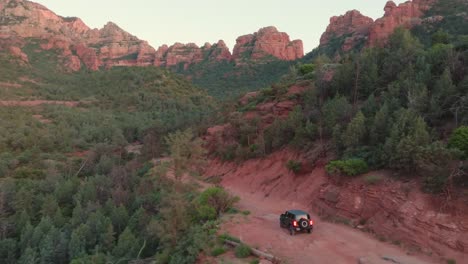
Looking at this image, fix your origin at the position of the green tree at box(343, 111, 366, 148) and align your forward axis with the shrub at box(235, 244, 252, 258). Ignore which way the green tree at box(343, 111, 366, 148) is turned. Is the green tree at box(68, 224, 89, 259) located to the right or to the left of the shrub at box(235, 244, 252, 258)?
right

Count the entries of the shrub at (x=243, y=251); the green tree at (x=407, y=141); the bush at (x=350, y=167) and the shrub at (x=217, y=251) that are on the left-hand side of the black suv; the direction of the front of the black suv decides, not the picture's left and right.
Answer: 2

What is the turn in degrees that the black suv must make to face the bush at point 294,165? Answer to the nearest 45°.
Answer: approximately 45° to its right

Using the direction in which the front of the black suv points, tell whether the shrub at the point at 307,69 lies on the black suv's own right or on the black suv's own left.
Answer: on the black suv's own right

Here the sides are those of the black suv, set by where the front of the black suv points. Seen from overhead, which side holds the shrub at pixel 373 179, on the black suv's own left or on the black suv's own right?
on the black suv's own right

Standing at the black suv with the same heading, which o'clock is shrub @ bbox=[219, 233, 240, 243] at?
The shrub is roughly at 10 o'clock from the black suv.

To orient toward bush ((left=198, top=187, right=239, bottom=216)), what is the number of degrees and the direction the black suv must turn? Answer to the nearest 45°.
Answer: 0° — it already faces it

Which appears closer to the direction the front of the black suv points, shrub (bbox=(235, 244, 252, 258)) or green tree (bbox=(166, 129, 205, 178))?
the green tree

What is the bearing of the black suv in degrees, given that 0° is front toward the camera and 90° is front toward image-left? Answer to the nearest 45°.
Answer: approximately 135°

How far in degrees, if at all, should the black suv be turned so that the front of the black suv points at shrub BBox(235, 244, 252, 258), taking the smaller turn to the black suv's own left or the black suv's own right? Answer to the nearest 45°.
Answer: approximately 90° to the black suv's own left

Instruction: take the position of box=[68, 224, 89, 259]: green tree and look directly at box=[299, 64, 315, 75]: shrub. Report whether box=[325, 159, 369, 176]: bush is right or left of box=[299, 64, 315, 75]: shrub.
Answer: right

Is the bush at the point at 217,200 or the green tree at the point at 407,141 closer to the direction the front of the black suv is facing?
the bush

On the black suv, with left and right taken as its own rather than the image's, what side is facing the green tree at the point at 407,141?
right

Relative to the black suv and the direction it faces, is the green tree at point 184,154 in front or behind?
in front

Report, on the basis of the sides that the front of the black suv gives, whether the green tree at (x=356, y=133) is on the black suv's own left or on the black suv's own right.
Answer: on the black suv's own right
